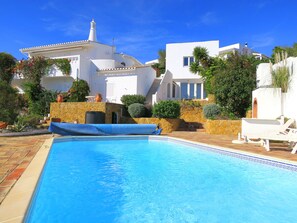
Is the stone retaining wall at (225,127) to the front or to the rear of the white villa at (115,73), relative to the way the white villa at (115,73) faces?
to the front

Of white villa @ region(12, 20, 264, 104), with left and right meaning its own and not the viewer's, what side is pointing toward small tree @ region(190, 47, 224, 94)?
left

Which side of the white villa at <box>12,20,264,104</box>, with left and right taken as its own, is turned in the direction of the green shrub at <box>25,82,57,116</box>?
right

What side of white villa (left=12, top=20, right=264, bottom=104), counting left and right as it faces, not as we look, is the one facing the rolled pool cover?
front

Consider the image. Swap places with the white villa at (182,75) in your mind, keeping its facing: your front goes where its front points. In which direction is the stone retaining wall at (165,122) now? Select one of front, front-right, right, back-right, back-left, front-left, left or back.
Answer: front

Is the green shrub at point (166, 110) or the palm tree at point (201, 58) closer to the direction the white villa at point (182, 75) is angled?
the green shrub

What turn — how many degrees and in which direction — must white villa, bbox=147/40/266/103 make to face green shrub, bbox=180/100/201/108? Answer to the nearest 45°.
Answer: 0° — it already faces it

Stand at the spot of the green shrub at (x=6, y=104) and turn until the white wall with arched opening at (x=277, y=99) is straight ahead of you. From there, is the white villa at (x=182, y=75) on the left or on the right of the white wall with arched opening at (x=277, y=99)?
left

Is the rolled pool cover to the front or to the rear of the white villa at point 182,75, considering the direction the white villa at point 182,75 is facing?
to the front

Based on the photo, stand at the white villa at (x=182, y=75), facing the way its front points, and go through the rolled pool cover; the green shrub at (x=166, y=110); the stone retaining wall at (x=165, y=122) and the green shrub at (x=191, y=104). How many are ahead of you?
4

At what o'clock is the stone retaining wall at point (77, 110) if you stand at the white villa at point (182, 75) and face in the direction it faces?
The stone retaining wall is roughly at 1 o'clock from the white villa.

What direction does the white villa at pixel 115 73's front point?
toward the camera
